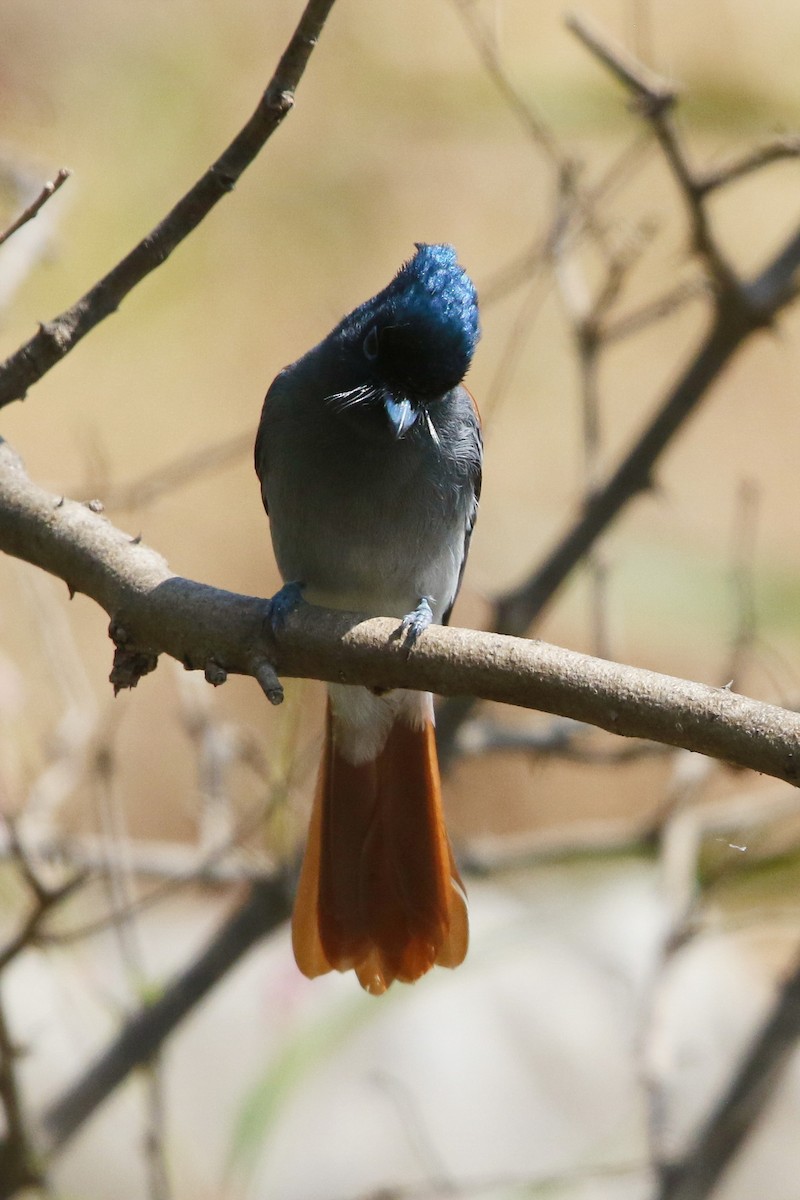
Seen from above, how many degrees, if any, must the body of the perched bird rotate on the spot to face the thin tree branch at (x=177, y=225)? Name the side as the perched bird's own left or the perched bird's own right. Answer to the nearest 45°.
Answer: approximately 45° to the perched bird's own right

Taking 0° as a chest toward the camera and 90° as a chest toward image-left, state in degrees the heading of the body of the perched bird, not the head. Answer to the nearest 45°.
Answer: approximately 0°
